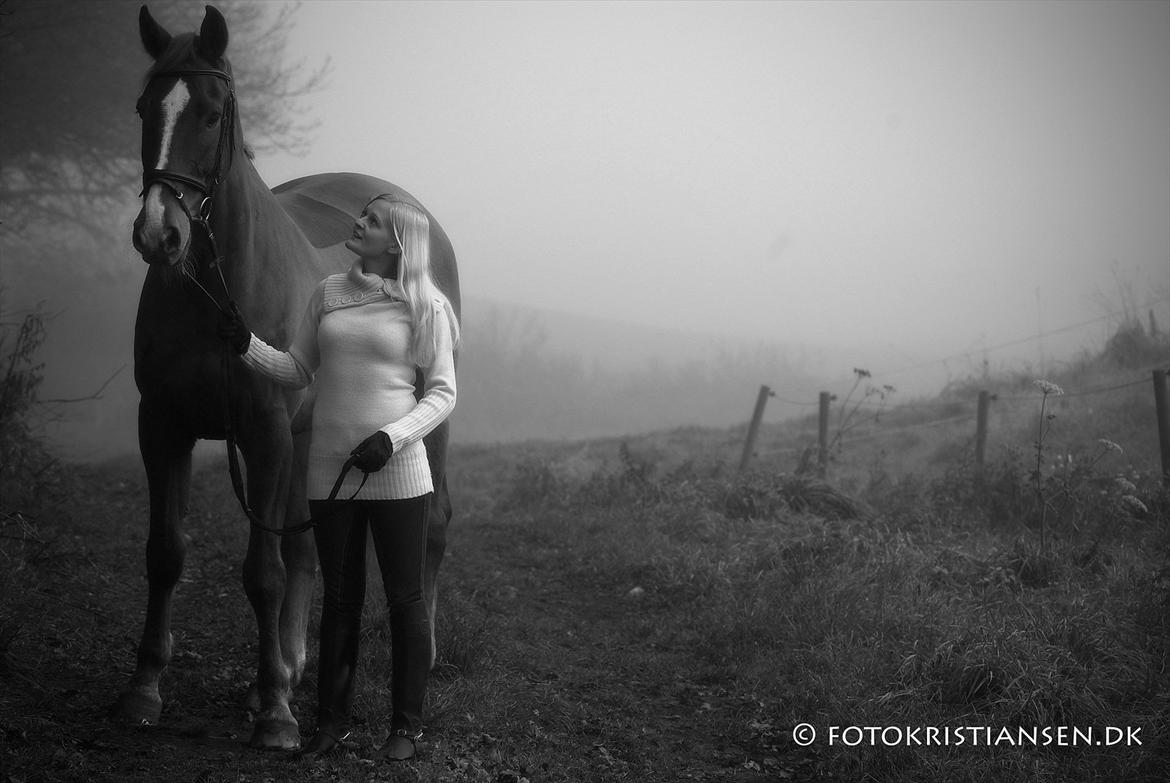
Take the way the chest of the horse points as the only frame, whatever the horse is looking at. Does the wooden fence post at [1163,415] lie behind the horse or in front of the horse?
behind

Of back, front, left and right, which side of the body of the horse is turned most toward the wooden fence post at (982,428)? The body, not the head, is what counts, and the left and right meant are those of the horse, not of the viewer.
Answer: back

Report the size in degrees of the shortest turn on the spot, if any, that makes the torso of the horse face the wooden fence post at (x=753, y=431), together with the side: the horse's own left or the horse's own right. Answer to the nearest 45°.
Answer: approximately 180°

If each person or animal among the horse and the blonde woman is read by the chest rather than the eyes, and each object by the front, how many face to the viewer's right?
0

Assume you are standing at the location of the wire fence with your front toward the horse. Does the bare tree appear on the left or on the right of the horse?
right

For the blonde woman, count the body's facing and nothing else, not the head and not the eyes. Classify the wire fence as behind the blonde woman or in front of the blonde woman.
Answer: behind

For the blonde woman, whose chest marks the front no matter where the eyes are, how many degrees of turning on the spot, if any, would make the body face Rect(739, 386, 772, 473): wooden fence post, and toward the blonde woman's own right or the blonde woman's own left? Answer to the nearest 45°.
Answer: approximately 180°

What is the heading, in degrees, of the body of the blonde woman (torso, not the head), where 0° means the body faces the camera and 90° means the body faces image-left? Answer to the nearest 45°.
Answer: approximately 45°

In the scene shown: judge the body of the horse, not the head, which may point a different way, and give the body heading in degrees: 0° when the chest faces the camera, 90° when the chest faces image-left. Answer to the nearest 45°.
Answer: approximately 45°

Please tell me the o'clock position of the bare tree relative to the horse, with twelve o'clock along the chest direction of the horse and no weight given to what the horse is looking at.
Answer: The bare tree is roughly at 4 o'clock from the horse.
